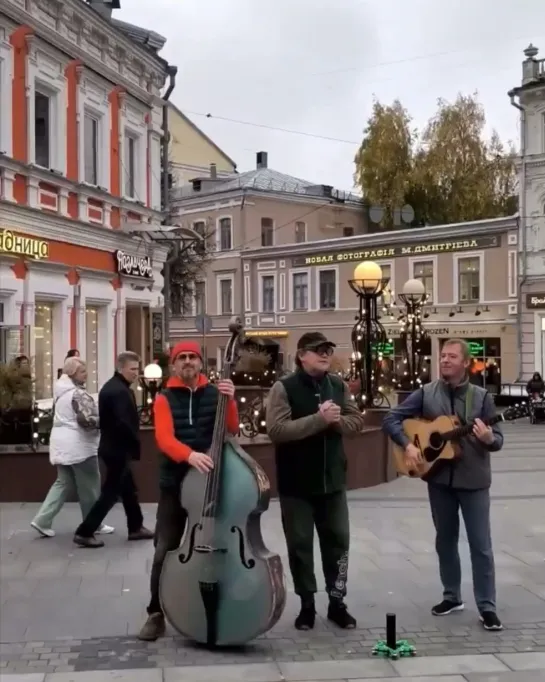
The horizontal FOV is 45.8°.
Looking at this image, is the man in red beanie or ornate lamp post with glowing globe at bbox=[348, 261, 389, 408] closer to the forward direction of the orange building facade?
the ornate lamp post with glowing globe

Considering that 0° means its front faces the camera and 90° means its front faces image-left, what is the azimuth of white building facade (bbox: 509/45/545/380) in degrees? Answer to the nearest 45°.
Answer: approximately 45°

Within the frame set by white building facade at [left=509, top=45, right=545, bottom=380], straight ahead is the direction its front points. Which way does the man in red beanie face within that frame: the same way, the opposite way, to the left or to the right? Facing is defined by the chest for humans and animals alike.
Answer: to the left

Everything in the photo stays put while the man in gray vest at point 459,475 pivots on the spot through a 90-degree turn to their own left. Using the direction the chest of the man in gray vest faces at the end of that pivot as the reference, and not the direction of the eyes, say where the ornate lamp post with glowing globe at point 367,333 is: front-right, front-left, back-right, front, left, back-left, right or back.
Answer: left

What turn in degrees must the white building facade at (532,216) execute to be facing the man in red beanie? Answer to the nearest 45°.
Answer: approximately 45° to its left

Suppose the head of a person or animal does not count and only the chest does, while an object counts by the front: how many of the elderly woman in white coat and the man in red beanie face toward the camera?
1

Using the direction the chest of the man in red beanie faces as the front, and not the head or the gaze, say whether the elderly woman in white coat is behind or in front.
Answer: behind
